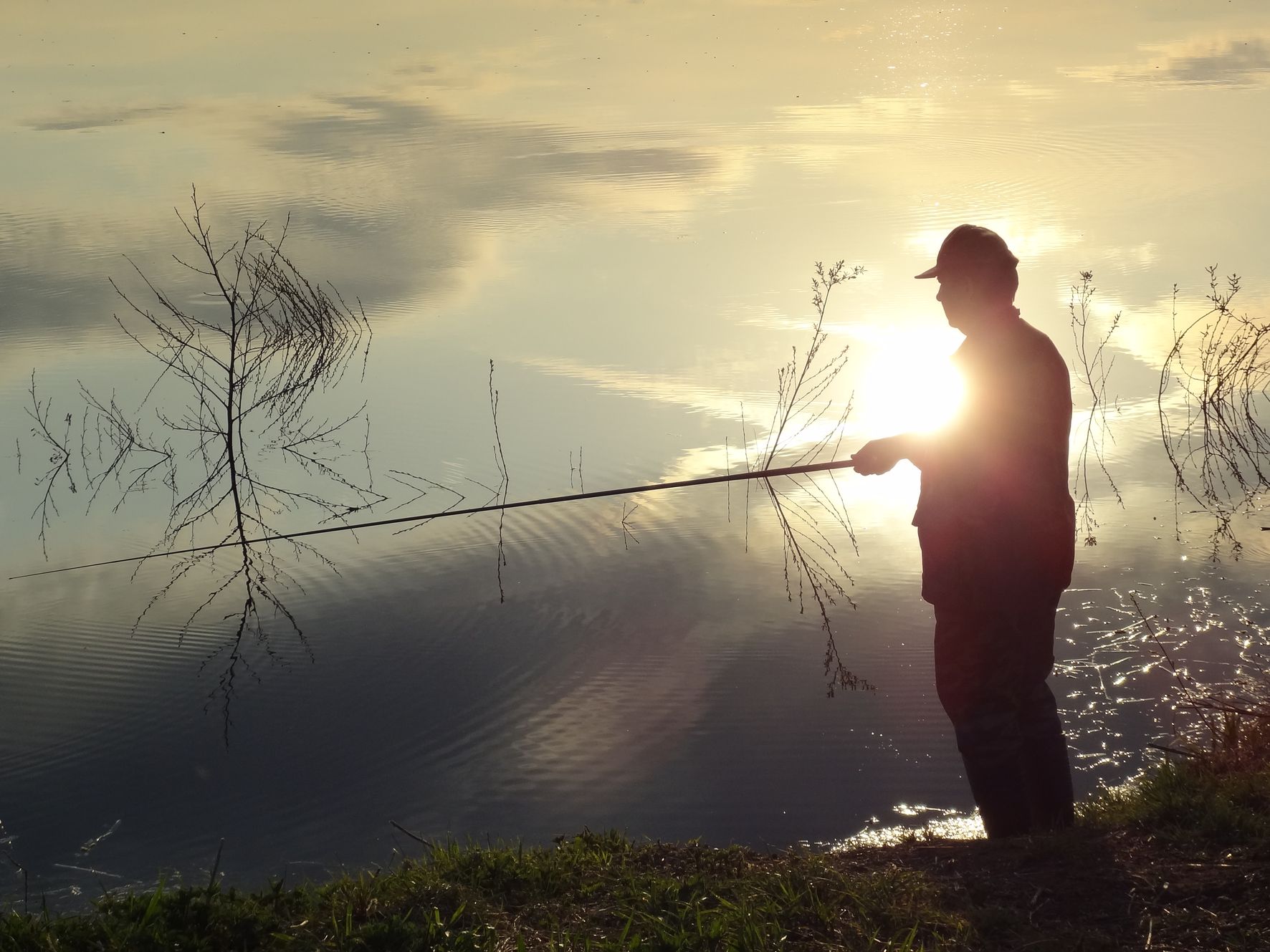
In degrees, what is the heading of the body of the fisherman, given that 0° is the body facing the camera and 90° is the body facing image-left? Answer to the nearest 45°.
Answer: approximately 90°

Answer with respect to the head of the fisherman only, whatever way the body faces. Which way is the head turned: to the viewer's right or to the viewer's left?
to the viewer's left
